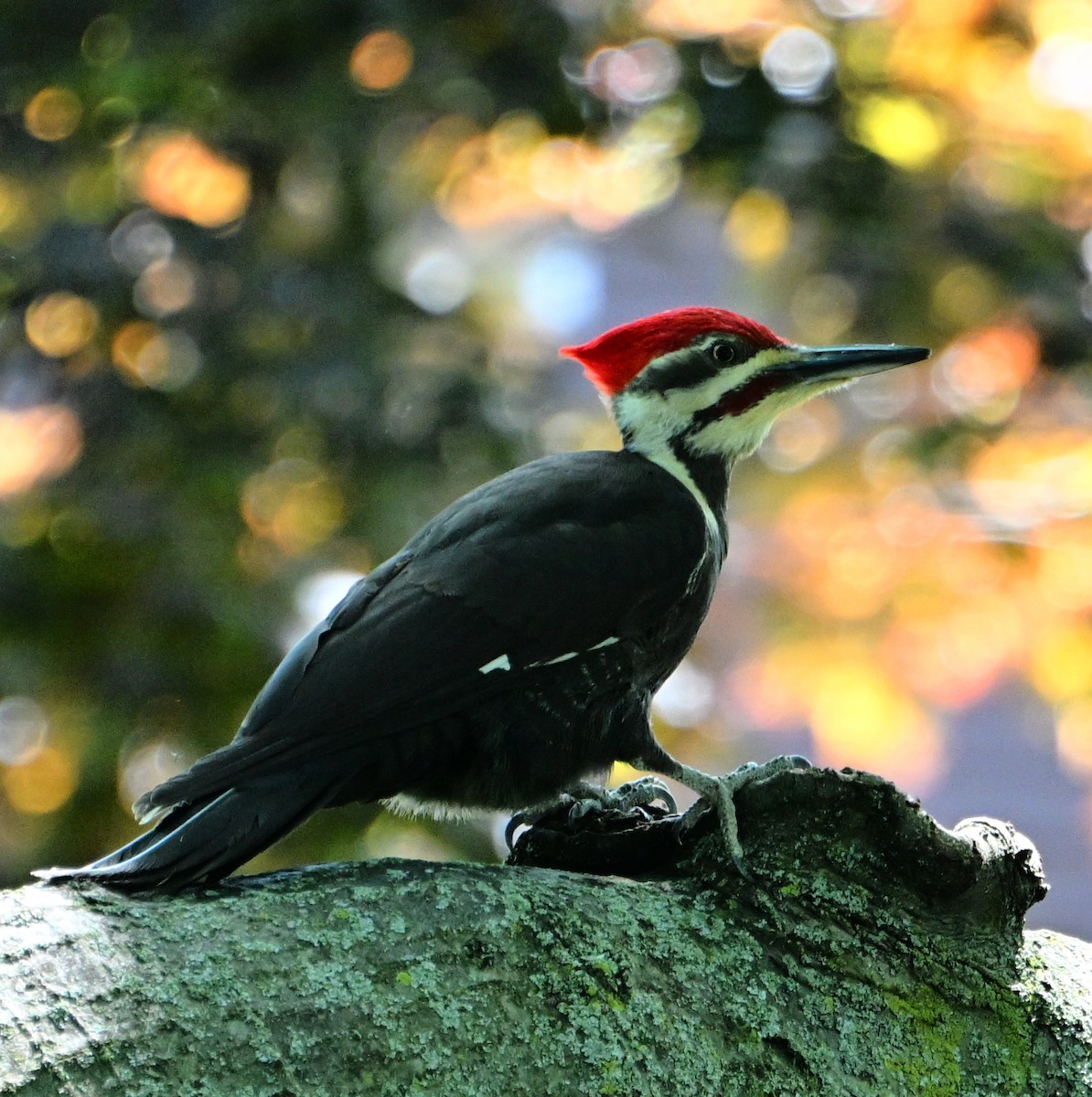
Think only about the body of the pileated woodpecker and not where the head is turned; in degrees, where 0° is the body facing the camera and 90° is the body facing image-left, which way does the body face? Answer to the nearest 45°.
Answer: approximately 270°
